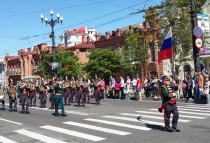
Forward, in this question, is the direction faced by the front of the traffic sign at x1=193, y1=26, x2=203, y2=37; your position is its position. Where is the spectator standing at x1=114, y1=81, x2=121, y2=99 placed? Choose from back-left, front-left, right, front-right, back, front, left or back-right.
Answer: back-right

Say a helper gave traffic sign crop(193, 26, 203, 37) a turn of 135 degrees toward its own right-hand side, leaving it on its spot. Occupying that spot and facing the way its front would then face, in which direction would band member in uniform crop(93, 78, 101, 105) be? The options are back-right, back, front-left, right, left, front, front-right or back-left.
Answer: front-left

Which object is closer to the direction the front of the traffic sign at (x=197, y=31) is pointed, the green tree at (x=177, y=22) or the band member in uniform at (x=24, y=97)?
the band member in uniform

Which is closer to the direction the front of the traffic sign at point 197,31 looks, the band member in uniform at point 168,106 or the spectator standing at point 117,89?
the band member in uniform

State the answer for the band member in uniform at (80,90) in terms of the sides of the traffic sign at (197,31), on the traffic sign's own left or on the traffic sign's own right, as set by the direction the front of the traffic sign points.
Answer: on the traffic sign's own right

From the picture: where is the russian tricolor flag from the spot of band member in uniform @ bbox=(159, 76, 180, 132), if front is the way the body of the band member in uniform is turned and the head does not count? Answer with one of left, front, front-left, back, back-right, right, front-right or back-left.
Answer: back-left

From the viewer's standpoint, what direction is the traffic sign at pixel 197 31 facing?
toward the camera

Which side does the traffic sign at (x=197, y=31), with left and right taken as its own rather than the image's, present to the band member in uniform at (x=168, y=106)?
front

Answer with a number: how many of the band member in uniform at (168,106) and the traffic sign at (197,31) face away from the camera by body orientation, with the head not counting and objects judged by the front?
0

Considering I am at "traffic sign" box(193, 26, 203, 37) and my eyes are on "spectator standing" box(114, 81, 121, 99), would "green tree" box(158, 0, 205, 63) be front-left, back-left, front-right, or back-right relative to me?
front-right

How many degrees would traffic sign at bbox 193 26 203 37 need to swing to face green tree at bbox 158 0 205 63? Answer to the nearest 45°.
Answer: approximately 180°

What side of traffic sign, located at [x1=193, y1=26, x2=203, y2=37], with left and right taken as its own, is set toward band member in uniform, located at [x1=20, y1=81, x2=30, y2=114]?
right
